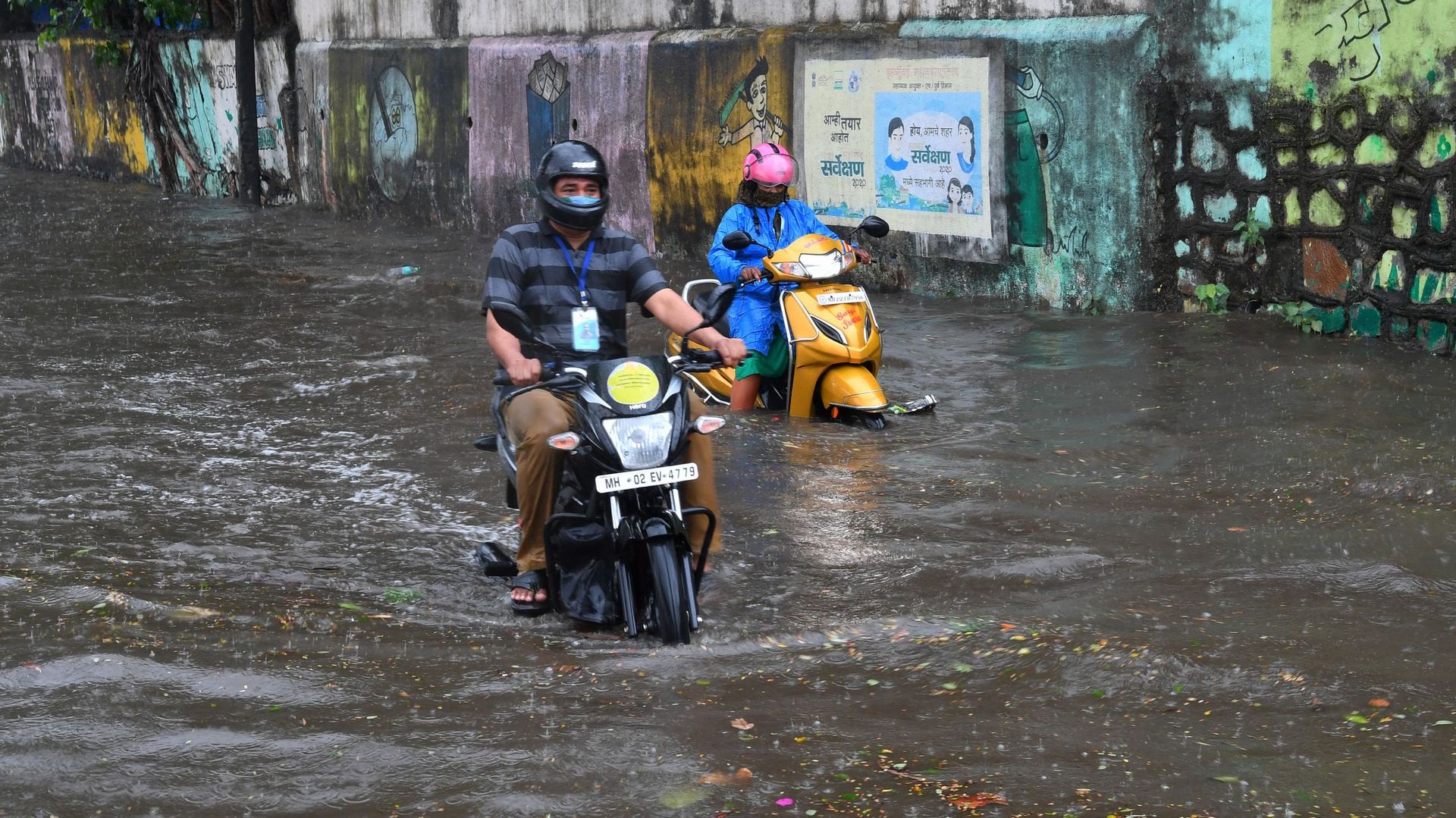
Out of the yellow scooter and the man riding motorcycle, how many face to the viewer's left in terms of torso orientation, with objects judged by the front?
0

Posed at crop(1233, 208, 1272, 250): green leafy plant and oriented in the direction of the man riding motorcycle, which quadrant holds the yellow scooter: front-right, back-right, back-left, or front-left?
front-right

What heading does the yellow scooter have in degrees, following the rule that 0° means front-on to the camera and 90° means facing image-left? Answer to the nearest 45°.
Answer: approximately 315°

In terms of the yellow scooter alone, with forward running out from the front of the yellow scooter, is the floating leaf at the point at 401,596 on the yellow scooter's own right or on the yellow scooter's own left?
on the yellow scooter's own right

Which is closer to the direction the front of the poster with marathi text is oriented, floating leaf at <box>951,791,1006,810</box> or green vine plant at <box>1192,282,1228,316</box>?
the floating leaf

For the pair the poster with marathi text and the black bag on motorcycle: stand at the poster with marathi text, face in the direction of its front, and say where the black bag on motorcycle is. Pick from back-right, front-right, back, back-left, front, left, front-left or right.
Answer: front-left

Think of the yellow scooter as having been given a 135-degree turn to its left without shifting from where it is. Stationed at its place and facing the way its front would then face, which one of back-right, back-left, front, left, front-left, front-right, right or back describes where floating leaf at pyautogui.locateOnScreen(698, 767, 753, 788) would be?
back

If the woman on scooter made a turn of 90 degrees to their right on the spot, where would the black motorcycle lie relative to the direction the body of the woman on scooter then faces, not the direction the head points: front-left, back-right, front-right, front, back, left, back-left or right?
front-left

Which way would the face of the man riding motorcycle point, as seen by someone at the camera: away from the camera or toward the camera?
toward the camera

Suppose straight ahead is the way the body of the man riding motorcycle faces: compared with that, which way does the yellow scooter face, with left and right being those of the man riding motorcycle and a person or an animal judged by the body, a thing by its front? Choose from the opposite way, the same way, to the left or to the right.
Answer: the same way

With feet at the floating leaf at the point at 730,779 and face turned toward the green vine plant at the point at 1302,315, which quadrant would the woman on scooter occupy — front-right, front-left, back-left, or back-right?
front-left

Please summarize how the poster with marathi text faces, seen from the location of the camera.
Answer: facing the viewer and to the left of the viewer

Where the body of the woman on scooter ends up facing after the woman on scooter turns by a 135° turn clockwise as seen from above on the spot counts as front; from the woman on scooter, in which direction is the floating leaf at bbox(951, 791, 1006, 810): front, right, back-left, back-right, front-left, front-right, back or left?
left

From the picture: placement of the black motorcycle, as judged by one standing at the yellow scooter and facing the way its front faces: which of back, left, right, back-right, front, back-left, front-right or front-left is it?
front-right

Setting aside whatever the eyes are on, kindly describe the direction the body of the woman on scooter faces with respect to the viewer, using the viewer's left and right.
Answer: facing the viewer and to the right of the viewer
